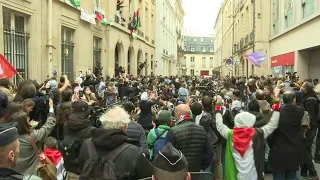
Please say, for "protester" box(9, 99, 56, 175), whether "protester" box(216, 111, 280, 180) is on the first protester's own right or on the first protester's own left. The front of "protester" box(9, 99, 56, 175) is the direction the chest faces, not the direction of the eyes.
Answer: on the first protester's own right

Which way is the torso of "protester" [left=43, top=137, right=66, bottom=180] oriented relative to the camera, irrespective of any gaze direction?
away from the camera

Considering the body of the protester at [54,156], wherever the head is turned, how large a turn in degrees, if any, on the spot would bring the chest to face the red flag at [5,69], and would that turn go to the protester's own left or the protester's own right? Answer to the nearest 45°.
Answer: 0° — they already face it

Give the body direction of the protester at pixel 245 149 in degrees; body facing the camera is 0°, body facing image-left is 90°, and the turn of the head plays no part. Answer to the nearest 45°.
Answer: approximately 180°

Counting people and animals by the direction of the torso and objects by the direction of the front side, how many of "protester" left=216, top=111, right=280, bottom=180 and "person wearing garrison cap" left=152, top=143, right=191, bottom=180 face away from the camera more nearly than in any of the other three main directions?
2

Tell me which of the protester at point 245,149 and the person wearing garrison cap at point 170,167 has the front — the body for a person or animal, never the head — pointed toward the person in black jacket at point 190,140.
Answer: the person wearing garrison cap

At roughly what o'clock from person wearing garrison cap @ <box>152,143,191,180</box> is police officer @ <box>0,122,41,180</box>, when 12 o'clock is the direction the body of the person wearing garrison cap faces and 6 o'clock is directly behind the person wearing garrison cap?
The police officer is roughly at 9 o'clock from the person wearing garrison cap.

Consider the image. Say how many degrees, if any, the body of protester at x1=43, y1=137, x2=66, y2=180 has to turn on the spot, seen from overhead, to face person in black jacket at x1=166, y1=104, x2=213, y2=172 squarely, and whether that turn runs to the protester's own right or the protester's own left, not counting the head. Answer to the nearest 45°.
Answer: approximately 90° to the protester's own right

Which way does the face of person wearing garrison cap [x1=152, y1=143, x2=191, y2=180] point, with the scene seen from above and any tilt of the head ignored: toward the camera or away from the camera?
away from the camera

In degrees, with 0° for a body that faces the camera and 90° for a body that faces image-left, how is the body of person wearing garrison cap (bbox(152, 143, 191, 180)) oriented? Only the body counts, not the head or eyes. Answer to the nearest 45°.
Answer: approximately 180°

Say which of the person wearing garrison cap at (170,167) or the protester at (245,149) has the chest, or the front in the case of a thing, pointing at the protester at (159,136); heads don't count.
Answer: the person wearing garrison cap

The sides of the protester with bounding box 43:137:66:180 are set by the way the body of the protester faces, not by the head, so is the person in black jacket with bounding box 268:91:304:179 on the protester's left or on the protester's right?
on the protester's right

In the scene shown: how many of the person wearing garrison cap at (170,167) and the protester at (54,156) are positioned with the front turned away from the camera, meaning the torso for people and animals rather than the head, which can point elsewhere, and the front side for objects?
2

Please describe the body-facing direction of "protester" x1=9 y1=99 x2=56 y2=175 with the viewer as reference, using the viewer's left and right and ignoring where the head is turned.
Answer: facing away from the viewer and to the right of the viewer
